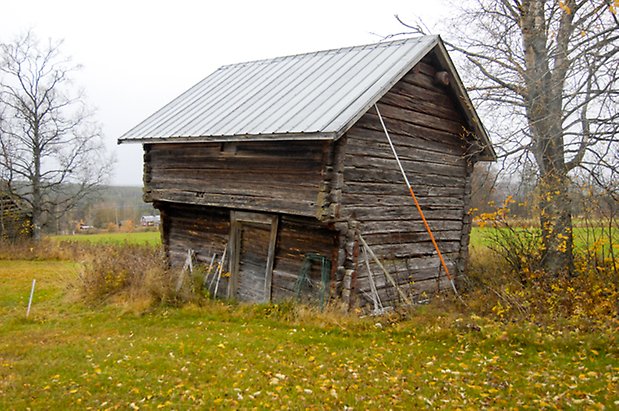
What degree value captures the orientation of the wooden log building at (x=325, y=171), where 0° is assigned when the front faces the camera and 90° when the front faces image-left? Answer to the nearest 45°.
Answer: approximately 45°

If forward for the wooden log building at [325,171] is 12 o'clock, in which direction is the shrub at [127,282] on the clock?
The shrub is roughly at 2 o'clock from the wooden log building.

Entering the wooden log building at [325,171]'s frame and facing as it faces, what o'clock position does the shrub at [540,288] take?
The shrub is roughly at 8 o'clock from the wooden log building.
